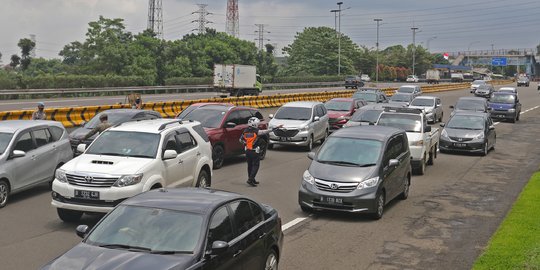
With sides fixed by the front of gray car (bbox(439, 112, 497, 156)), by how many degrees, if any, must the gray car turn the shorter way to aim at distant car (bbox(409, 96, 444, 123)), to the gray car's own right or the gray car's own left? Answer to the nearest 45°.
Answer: approximately 135° to the gray car's own right

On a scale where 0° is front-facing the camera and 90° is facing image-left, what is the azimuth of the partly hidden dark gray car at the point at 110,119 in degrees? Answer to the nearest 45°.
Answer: approximately 45°

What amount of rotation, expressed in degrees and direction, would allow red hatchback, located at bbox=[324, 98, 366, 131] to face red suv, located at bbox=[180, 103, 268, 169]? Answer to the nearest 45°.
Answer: approximately 45° to its left

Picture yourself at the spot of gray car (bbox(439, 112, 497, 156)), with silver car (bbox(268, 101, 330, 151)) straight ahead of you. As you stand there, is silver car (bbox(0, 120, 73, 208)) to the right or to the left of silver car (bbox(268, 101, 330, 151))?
left

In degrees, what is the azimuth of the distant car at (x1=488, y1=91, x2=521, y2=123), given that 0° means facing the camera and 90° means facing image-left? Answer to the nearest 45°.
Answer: approximately 0°

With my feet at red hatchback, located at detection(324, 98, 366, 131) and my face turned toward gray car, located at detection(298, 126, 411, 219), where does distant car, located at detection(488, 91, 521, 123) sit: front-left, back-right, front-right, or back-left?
back-left

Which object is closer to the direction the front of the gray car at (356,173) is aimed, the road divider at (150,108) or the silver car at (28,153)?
the silver car

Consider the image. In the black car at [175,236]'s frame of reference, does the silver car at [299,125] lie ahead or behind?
behind
